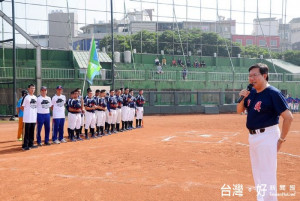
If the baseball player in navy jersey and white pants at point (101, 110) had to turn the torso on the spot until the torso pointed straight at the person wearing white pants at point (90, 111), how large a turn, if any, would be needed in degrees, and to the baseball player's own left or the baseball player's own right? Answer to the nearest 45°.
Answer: approximately 90° to the baseball player's own right

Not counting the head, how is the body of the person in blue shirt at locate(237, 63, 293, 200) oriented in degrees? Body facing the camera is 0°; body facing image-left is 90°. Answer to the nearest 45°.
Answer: approximately 45°

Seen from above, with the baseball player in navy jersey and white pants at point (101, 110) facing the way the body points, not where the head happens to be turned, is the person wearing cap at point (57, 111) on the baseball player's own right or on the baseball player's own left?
on the baseball player's own right

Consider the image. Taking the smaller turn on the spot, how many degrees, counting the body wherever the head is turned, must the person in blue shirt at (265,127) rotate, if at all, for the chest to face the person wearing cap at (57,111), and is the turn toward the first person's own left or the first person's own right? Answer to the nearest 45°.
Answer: approximately 90° to the first person's own right

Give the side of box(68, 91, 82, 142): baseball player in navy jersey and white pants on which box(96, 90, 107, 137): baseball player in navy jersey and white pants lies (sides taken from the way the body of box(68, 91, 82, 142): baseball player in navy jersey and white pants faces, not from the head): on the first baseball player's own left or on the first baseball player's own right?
on the first baseball player's own left

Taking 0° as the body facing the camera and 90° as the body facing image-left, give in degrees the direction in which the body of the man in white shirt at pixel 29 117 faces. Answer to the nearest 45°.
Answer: approximately 315°

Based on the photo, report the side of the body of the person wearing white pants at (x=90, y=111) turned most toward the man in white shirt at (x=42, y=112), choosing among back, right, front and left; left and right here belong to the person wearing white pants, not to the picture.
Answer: right
